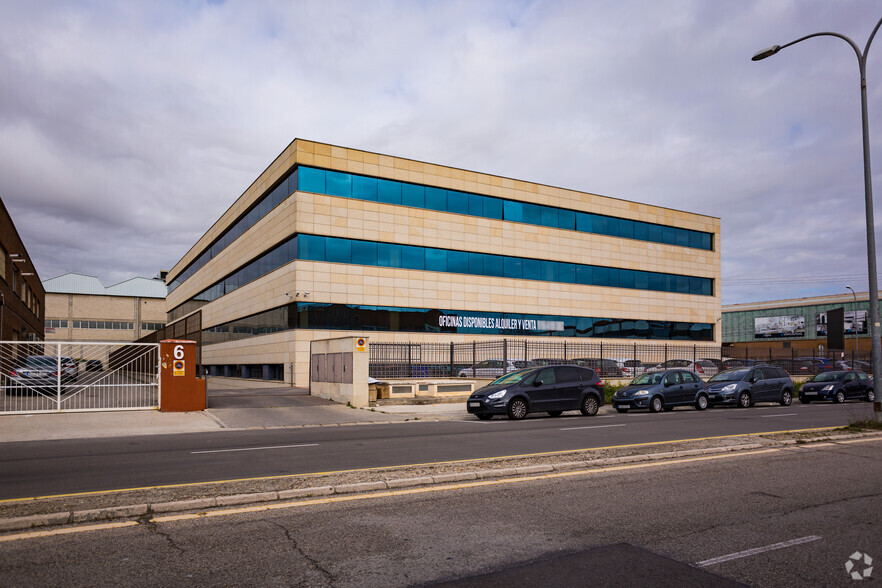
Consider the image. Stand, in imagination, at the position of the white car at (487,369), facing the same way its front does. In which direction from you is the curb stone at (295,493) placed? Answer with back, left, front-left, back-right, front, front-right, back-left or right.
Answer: left

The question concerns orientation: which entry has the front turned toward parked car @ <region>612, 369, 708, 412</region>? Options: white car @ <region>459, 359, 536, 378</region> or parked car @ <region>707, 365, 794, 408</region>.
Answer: parked car @ <region>707, 365, 794, 408</region>

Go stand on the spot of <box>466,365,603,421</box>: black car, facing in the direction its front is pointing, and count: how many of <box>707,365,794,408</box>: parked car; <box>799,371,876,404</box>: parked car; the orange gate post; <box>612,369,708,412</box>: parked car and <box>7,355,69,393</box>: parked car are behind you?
3

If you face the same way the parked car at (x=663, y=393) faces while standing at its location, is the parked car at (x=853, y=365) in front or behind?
behind

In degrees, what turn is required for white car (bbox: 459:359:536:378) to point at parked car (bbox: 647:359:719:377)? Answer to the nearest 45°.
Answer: approximately 135° to its right

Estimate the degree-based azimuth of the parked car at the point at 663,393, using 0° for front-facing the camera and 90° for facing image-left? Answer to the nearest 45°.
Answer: approximately 45°

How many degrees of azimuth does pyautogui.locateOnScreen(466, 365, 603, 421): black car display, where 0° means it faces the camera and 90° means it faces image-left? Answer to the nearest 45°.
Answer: approximately 45°

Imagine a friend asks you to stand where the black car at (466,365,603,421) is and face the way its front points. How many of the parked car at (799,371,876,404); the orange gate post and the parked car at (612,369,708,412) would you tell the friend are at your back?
2

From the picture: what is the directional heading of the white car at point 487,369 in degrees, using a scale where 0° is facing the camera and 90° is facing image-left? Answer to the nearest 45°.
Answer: approximately 90°

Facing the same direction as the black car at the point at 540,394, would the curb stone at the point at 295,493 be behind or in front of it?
in front
